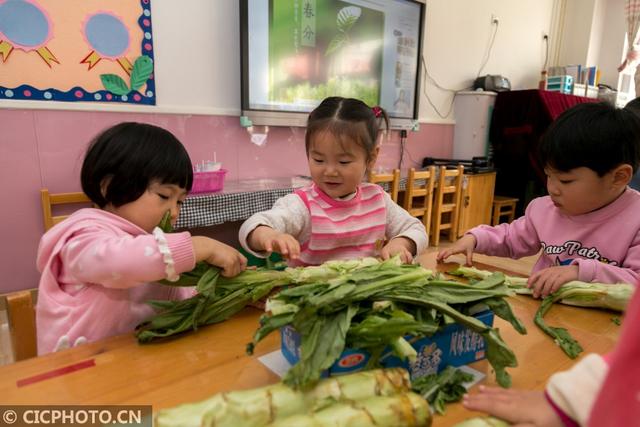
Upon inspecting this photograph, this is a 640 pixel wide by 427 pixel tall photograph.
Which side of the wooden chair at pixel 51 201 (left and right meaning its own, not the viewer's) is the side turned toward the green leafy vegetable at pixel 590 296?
front

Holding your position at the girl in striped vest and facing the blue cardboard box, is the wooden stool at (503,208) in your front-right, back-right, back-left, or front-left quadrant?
back-left

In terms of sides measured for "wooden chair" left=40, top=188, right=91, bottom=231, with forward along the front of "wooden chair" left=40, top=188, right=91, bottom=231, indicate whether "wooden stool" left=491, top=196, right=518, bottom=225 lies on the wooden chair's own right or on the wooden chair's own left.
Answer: on the wooden chair's own left

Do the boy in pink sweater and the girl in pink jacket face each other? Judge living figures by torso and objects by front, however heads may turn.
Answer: yes

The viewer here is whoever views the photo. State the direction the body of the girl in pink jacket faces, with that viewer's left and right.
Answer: facing to the right of the viewer

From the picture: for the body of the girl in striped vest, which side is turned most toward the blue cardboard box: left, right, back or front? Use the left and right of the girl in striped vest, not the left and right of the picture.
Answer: front

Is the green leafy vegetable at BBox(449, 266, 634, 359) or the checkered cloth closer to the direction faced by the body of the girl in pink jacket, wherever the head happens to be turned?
the green leafy vegetable

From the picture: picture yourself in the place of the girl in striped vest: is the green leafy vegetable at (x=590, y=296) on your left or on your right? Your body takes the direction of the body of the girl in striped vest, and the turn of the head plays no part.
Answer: on your left

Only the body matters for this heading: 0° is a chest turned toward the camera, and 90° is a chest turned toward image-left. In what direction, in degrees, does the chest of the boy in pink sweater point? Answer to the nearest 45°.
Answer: approximately 45°

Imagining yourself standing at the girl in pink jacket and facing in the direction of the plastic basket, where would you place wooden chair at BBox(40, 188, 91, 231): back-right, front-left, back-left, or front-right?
front-left

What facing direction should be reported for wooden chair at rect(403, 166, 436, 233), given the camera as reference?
facing away from the viewer and to the left of the viewer

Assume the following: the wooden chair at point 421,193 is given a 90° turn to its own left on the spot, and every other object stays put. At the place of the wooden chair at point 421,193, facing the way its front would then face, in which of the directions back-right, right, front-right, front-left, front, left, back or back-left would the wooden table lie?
front-left

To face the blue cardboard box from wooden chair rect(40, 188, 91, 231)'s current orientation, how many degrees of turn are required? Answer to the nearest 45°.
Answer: approximately 45° to its right

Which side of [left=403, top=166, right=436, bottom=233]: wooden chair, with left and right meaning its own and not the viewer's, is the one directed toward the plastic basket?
left

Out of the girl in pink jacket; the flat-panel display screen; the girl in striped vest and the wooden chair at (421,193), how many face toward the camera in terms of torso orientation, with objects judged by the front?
2

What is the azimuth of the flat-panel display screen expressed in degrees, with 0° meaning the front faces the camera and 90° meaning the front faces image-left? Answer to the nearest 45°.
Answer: approximately 0°

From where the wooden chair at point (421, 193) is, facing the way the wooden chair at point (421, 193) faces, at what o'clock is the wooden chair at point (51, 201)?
the wooden chair at point (51, 201) is roughly at 9 o'clock from the wooden chair at point (421, 193).

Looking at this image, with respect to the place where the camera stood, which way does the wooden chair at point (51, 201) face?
facing the viewer and to the right of the viewer

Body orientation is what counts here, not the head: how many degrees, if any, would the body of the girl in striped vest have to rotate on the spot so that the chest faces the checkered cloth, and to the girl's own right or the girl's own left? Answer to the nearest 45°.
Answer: approximately 135° to the girl's own right

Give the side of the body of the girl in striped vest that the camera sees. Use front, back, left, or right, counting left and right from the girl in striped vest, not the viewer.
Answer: front
